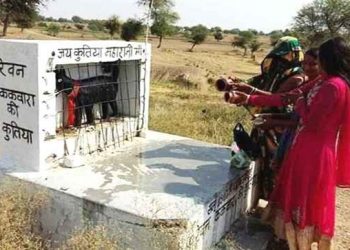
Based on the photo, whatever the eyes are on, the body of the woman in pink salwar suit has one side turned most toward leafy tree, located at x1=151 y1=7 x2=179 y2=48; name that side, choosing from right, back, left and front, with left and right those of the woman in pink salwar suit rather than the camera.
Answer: right

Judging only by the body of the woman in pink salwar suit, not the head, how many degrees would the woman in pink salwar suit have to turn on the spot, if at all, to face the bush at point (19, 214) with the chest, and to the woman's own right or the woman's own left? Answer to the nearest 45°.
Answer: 0° — they already face it

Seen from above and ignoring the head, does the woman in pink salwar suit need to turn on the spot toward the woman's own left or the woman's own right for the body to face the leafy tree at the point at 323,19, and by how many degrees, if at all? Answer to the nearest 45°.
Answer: approximately 90° to the woman's own right

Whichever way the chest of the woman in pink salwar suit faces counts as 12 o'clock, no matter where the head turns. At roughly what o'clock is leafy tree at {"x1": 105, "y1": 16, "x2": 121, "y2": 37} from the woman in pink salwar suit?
The leafy tree is roughly at 2 o'clock from the woman in pink salwar suit.

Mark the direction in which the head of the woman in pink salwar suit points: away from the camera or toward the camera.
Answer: away from the camera

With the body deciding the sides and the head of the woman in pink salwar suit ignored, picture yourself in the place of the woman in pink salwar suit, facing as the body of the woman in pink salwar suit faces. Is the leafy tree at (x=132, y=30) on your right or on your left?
on your right

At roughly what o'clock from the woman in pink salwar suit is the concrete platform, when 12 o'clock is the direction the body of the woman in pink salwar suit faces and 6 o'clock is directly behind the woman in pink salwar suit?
The concrete platform is roughly at 12 o'clock from the woman in pink salwar suit.

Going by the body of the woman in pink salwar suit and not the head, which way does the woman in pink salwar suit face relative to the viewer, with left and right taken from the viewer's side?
facing to the left of the viewer

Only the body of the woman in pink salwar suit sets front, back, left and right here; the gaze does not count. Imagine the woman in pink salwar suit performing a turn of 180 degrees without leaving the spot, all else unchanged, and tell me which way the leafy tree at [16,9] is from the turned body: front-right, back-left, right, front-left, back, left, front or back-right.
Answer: back-left
